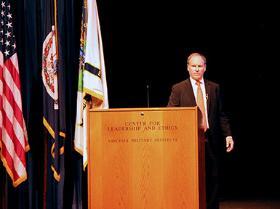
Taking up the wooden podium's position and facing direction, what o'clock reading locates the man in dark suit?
The man in dark suit is roughly at 7 o'clock from the wooden podium.

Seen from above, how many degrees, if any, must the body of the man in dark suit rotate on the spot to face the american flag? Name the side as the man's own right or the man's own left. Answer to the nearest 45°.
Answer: approximately 90° to the man's own right

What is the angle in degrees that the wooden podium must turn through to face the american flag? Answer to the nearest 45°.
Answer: approximately 135° to its right

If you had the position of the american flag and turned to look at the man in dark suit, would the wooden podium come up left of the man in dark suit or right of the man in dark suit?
right

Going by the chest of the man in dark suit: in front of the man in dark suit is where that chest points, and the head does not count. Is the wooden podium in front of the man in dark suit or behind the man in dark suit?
in front

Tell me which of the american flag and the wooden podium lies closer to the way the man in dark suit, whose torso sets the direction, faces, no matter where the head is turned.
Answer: the wooden podium

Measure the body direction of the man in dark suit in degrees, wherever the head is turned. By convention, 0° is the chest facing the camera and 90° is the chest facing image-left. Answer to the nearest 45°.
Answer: approximately 0°
